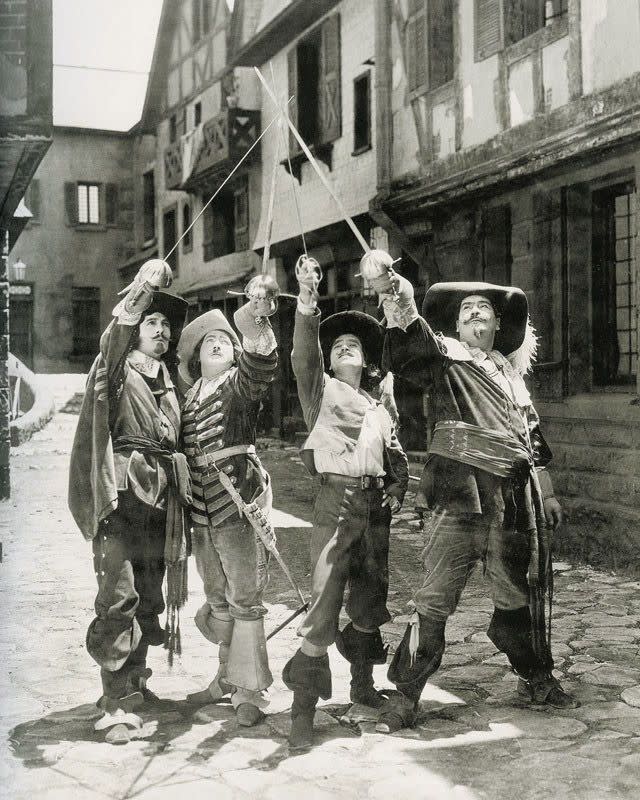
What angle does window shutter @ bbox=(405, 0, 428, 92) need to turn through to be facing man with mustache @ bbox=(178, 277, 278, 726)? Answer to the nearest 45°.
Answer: approximately 45° to its left

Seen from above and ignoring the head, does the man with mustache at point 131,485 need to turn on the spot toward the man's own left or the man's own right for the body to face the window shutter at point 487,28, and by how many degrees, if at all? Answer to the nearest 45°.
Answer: approximately 90° to the man's own left

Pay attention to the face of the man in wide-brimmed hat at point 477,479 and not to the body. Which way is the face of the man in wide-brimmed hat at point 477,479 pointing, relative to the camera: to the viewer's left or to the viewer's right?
to the viewer's left

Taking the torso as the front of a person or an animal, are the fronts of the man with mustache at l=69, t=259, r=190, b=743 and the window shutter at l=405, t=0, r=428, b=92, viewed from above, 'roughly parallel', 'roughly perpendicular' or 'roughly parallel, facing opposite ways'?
roughly perpendicular

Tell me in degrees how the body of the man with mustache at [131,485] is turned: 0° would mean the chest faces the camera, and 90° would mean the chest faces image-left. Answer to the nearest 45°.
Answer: approximately 315°

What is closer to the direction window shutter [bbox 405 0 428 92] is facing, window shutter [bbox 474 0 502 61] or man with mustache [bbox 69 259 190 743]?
the man with mustache

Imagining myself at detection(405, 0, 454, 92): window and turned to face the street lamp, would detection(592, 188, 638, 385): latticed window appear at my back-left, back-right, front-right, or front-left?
back-left

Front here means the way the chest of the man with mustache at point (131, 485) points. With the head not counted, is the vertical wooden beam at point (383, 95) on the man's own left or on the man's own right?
on the man's own left

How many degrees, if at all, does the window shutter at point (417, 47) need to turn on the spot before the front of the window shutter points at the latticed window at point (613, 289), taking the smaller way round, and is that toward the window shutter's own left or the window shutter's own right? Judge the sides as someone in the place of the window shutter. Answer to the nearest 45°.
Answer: approximately 90° to the window shutter's own left

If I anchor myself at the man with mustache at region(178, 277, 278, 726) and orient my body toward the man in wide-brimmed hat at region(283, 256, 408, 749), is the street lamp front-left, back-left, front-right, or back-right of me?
back-left

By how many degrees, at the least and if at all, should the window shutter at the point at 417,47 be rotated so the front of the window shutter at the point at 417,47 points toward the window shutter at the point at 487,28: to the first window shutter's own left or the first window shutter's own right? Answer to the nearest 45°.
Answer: approximately 90° to the first window shutter's own left
